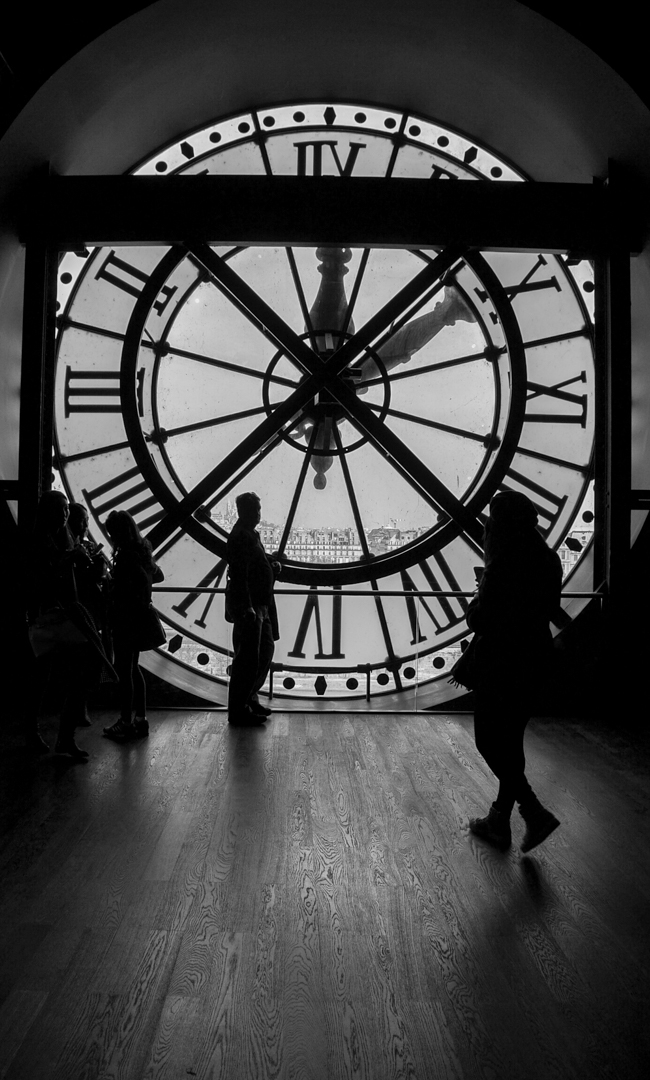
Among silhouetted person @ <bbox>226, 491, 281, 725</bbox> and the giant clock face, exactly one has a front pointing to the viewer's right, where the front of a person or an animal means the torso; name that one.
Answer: the silhouetted person

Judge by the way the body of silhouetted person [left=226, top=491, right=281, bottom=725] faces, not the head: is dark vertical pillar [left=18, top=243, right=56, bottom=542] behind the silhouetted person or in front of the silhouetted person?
behind

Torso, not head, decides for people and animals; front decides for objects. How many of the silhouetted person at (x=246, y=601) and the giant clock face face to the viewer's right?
1

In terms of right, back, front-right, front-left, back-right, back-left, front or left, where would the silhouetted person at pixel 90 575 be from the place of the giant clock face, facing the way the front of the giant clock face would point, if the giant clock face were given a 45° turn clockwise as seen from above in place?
back

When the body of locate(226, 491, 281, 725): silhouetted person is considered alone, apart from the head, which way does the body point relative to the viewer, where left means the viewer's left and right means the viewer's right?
facing to the right of the viewer

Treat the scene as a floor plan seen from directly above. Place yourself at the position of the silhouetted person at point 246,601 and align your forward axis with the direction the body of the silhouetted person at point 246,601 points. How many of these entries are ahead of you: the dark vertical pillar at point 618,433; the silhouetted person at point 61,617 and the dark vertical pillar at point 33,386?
1

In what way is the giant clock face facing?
away from the camera

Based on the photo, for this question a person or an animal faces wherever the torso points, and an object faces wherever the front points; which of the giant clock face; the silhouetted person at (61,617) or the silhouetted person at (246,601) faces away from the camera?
the giant clock face

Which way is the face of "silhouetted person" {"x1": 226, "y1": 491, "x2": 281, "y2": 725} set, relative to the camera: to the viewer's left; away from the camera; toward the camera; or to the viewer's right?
to the viewer's right

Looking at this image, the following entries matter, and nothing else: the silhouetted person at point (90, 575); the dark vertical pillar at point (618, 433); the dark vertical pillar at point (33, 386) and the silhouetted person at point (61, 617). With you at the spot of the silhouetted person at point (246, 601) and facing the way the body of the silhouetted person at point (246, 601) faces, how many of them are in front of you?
1

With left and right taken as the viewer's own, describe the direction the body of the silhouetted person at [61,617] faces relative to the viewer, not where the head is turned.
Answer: facing the viewer and to the right of the viewer
